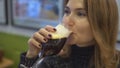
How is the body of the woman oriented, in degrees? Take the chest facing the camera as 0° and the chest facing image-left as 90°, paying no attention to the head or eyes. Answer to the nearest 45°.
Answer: approximately 45°

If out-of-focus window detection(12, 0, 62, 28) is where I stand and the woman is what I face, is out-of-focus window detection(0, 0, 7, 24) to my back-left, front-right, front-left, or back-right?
back-right

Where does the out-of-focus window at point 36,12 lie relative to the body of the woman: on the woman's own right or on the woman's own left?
on the woman's own right

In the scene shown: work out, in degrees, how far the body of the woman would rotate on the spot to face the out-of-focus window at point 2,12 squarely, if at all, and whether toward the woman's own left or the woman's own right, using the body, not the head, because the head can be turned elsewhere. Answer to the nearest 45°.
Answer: approximately 90° to the woman's own right
